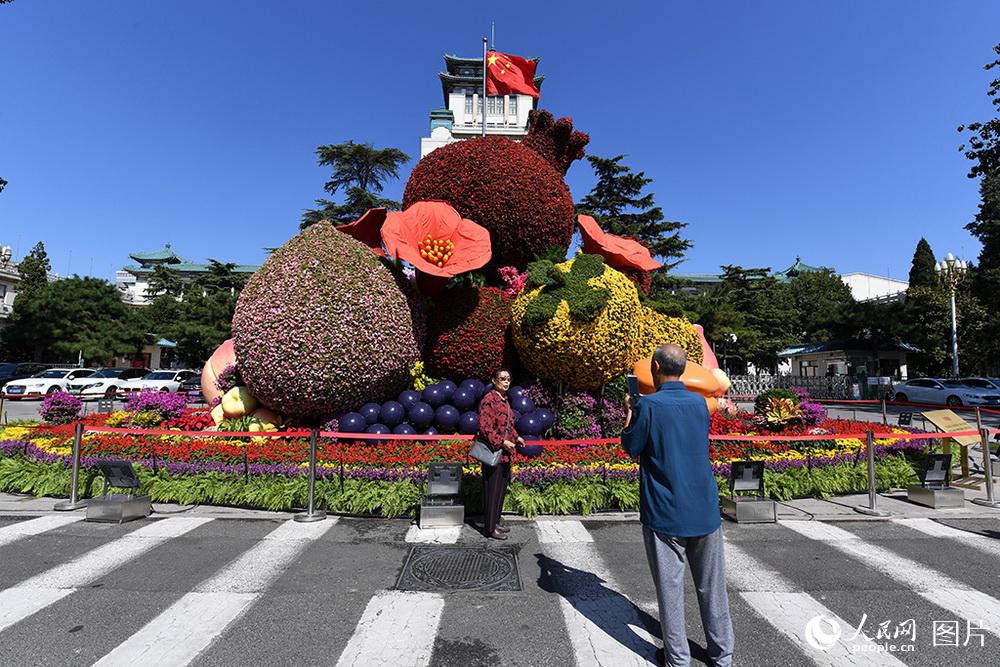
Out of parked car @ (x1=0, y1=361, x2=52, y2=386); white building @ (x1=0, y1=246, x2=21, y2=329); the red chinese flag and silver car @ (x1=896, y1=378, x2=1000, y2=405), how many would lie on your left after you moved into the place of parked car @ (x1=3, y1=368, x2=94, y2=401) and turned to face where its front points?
2

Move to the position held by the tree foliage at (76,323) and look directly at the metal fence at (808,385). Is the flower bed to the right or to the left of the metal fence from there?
right

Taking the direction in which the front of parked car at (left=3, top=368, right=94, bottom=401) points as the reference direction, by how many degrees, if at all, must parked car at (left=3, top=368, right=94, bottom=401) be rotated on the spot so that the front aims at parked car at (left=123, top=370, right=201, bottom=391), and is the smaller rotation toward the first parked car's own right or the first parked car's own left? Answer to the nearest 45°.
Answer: approximately 135° to the first parked car's own left

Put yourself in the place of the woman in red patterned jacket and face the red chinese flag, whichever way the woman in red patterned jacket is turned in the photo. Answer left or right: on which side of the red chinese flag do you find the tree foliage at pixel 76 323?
left

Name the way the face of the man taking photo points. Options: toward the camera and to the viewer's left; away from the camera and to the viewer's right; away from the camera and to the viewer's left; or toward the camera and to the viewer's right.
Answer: away from the camera and to the viewer's left

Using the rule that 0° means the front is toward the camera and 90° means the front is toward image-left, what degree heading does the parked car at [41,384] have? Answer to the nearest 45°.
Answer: approximately 45°

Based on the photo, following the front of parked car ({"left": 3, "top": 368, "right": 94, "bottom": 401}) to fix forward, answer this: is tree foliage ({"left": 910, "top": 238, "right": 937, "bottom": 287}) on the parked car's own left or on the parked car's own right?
on the parked car's own left

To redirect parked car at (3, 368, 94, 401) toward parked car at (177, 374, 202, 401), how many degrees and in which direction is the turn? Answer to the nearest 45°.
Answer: approximately 135° to its left
